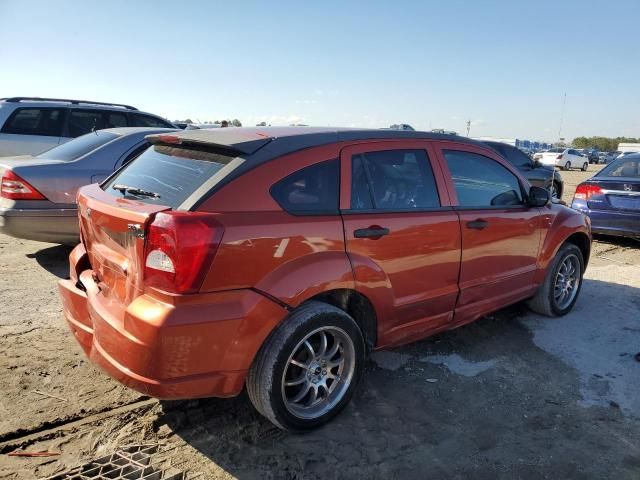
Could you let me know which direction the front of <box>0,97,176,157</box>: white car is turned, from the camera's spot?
facing to the right of the viewer

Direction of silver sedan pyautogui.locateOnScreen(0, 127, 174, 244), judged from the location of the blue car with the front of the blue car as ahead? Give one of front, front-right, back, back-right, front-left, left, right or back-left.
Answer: back-left

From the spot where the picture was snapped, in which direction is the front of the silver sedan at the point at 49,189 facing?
facing away from the viewer and to the right of the viewer

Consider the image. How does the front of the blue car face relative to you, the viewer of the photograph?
facing away from the viewer

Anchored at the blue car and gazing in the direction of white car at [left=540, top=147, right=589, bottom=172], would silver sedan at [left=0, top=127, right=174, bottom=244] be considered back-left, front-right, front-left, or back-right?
back-left

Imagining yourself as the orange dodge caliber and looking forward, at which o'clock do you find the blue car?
The blue car is roughly at 12 o'clock from the orange dodge caliber.

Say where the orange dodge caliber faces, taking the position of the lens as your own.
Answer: facing away from the viewer and to the right of the viewer

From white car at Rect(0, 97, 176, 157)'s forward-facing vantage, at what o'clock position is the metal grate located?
The metal grate is roughly at 3 o'clock from the white car.

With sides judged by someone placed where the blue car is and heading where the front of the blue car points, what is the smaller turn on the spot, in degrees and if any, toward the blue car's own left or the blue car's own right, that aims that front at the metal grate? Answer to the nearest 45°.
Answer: approximately 180°

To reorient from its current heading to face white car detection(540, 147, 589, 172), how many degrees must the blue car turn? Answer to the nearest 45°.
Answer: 0° — it already faces it

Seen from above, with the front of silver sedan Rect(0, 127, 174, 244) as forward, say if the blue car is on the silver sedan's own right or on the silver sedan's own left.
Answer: on the silver sedan's own right

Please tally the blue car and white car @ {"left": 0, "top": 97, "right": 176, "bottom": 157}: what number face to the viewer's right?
1
